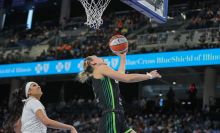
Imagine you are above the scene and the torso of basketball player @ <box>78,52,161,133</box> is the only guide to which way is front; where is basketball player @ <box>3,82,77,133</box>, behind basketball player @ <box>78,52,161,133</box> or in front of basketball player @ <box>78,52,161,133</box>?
behind

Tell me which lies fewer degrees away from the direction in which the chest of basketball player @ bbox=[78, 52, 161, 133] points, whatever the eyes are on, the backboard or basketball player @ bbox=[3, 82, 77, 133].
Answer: the backboard

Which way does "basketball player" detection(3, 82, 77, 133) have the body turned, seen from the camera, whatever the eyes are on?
to the viewer's right

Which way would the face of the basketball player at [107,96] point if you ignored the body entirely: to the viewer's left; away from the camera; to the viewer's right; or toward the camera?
to the viewer's right

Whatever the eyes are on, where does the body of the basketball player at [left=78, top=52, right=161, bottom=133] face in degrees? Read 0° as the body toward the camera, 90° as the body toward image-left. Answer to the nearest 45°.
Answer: approximately 270°

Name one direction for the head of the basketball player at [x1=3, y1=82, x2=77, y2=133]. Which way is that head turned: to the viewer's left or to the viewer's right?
to the viewer's right

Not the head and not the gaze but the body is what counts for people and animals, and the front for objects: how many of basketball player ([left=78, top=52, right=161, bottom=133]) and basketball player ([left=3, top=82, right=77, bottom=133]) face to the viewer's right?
2
